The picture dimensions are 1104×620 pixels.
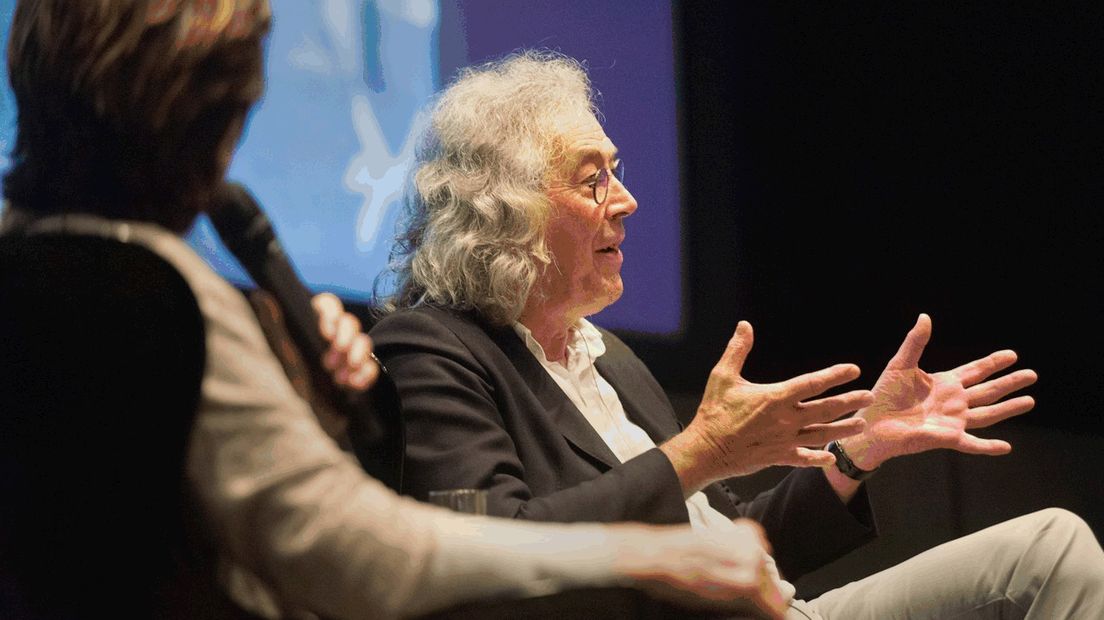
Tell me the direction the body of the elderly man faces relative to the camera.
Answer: to the viewer's right

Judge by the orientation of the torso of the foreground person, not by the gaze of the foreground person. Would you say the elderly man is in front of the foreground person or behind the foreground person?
in front

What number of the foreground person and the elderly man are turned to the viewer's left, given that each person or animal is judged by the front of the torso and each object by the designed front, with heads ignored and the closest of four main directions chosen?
0

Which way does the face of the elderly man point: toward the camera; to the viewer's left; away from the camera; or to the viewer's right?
to the viewer's right

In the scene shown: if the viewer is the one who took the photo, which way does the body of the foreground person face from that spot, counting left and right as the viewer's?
facing away from the viewer and to the right of the viewer

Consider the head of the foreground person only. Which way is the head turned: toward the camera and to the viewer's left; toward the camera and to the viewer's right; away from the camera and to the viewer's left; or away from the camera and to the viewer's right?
away from the camera and to the viewer's right

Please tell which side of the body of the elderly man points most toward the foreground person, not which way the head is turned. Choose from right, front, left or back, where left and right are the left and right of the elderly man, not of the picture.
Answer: right
